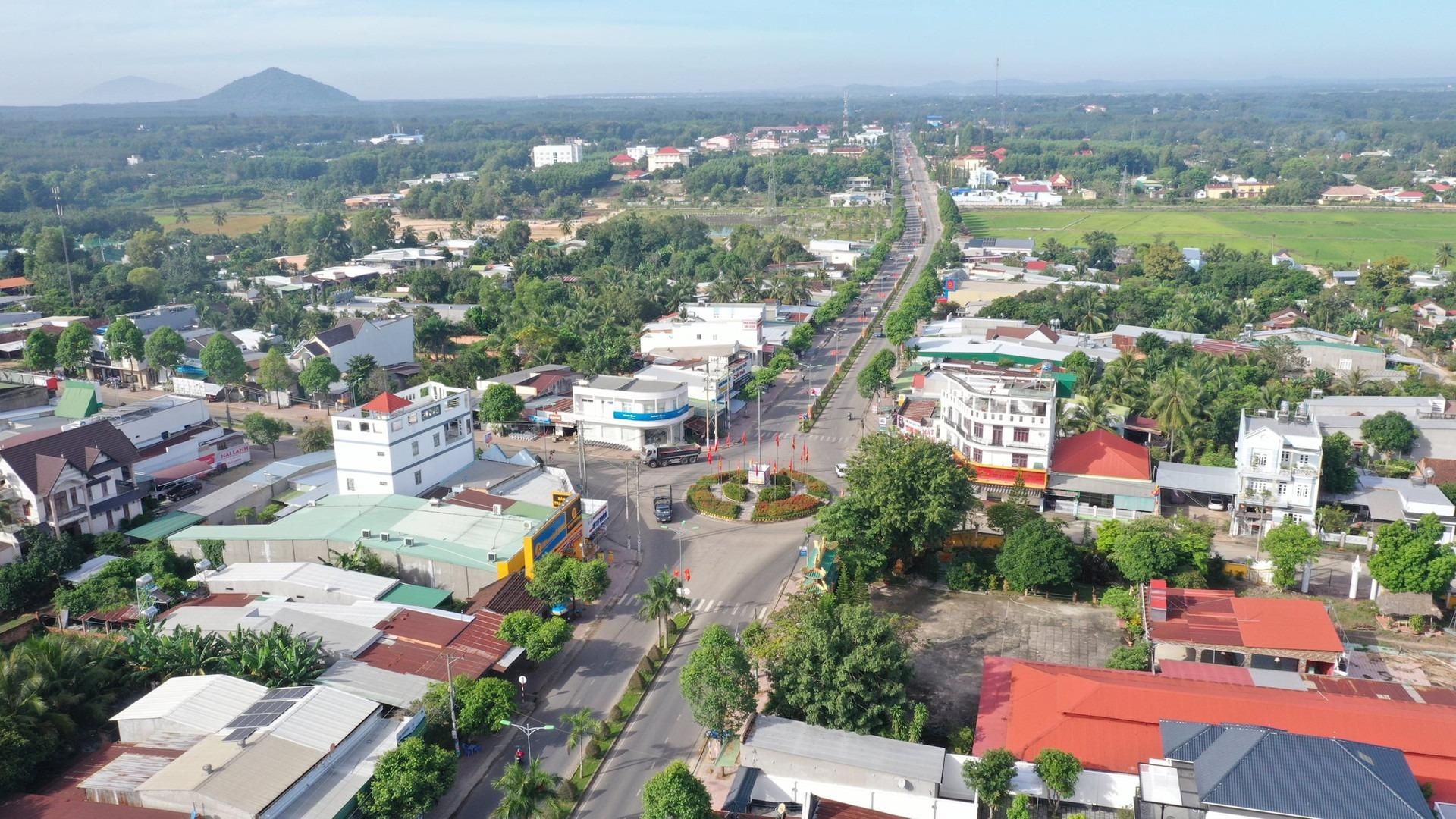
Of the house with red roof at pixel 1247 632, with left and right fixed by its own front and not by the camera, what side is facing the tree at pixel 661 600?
right

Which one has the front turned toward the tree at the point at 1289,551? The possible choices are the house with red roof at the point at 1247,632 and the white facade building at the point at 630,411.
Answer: the white facade building

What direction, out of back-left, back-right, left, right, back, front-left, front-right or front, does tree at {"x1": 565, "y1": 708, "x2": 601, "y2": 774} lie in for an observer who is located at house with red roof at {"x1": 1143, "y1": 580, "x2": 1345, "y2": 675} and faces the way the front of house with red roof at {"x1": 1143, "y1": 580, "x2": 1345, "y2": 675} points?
front-right

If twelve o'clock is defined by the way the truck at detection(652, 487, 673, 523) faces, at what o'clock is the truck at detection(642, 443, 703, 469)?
the truck at detection(642, 443, 703, 469) is roughly at 6 o'clock from the truck at detection(652, 487, 673, 523).

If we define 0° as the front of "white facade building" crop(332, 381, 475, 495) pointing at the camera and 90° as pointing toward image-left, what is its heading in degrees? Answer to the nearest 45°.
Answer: approximately 315°

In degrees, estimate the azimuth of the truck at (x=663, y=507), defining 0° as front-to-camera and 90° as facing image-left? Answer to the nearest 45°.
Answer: approximately 0°

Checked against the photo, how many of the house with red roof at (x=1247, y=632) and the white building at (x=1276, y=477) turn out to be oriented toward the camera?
2

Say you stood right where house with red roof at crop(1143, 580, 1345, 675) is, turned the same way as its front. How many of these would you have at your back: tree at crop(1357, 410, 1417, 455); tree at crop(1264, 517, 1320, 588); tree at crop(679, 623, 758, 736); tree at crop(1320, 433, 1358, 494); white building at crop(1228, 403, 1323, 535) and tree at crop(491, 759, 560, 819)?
4
